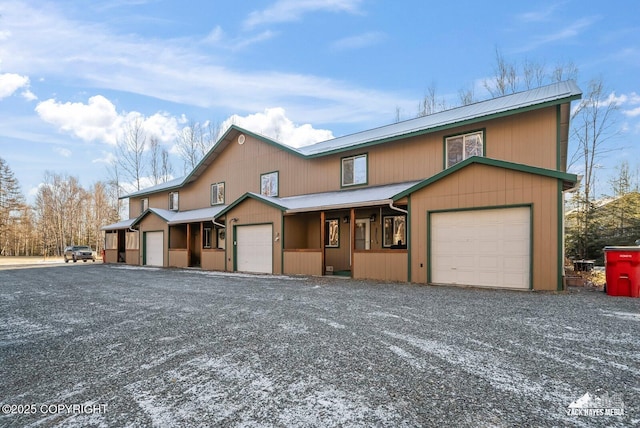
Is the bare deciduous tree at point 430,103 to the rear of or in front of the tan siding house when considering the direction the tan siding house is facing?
to the rear

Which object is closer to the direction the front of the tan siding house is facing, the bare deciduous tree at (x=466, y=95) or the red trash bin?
the red trash bin

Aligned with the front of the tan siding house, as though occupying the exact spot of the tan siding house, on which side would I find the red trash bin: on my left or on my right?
on my left

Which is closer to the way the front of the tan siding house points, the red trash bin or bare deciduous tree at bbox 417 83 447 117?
the red trash bin

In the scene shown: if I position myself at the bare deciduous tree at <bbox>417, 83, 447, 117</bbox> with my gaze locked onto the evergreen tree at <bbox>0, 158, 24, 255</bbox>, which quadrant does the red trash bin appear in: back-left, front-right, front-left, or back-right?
back-left

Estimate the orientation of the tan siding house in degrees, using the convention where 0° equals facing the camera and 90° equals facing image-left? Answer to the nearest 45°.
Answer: approximately 45°

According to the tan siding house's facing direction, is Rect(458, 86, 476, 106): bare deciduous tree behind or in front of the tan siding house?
behind

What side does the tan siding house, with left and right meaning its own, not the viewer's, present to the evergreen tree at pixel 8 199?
right
